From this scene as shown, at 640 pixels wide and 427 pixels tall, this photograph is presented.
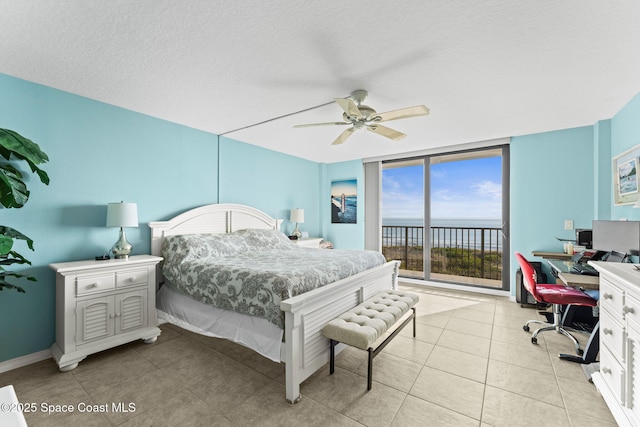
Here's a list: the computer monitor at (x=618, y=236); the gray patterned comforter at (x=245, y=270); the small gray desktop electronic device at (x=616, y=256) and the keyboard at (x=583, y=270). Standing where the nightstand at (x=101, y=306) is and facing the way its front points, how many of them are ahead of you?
4

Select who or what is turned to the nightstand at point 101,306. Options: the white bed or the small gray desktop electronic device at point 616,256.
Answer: the small gray desktop electronic device

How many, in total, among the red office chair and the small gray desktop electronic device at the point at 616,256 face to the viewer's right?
1

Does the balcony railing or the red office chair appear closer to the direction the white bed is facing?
the red office chair

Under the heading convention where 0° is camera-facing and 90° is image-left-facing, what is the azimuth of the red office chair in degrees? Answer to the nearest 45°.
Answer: approximately 270°

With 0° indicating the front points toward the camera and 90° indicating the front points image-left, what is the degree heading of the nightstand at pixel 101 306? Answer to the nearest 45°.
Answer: approximately 315°

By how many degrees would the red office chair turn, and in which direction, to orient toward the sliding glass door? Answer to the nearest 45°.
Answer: approximately 135° to its left

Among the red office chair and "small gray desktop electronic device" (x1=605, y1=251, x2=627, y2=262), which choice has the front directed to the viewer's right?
the red office chair

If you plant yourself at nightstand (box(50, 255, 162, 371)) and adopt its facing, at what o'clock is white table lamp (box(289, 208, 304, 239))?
The white table lamp is roughly at 10 o'clock from the nightstand.

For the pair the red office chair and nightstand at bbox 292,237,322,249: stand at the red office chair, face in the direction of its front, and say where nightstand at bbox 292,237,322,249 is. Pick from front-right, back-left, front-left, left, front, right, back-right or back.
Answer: back

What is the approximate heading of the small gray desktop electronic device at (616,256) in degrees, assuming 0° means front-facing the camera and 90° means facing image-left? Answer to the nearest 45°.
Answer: approximately 45°

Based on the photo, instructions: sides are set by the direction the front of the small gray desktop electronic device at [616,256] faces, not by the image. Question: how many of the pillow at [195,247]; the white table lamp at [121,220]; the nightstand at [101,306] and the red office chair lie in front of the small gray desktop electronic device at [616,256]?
4
